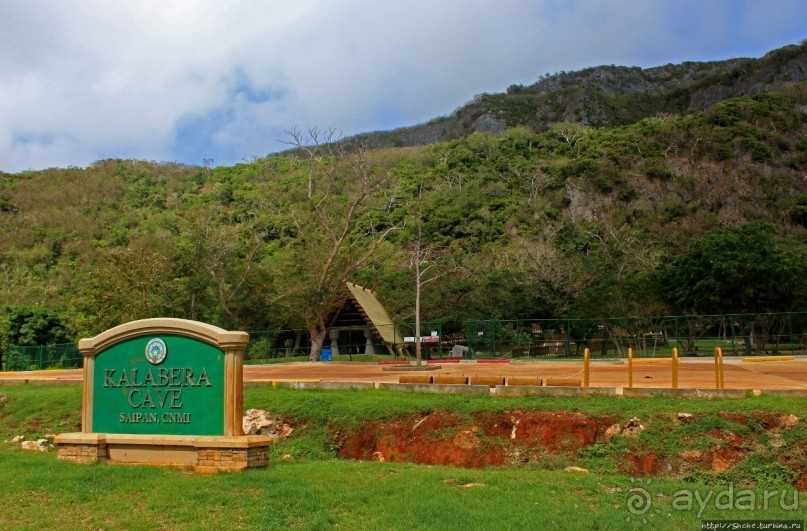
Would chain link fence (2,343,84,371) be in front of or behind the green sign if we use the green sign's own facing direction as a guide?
behind

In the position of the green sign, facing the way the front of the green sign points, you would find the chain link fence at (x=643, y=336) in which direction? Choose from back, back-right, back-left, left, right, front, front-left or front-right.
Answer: back-left

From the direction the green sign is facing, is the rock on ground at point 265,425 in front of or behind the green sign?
behind

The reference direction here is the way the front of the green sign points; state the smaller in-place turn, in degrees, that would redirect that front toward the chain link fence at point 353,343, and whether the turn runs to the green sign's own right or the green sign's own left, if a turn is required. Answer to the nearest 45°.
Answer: approximately 180°

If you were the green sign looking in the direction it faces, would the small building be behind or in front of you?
behind

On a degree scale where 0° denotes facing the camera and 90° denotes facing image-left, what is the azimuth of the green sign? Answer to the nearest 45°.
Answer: approximately 0°
